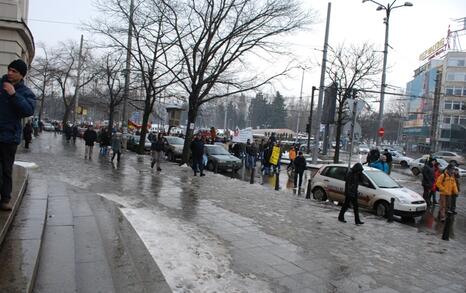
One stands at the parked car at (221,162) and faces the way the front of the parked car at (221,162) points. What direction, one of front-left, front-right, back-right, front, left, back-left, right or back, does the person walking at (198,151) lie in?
front-right

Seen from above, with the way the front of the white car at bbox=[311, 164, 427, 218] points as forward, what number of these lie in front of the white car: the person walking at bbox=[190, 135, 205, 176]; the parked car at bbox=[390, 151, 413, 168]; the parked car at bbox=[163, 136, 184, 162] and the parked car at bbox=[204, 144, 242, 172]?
0

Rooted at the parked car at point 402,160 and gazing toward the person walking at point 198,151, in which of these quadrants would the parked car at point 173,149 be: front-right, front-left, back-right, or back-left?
front-right

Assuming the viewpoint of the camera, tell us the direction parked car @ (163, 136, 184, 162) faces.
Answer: facing the viewer and to the right of the viewer

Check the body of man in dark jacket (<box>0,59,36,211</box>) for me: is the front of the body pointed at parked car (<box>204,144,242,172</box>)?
no

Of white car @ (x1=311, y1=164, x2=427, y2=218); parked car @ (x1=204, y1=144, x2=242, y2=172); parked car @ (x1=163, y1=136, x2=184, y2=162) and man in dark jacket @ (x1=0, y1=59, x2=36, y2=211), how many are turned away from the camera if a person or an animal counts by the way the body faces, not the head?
0

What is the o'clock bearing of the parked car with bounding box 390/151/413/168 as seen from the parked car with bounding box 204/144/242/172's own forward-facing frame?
the parked car with bounding box 390/151/413/168 is roughly at 9 o'clock from the parked car with bounding box 204/144/242/172.

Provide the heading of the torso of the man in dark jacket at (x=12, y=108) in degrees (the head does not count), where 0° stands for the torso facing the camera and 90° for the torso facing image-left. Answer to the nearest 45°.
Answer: approximately 45°

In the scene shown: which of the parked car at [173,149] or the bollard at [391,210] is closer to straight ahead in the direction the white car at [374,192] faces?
the bollard

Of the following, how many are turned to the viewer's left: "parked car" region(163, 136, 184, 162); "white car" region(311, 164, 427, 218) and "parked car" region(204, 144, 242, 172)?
0

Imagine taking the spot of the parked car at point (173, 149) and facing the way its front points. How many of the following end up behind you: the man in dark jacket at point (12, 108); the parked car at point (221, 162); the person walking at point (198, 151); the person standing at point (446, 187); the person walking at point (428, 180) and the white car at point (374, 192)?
0

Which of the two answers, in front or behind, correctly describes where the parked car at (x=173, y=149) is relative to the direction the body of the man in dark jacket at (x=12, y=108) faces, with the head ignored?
behind

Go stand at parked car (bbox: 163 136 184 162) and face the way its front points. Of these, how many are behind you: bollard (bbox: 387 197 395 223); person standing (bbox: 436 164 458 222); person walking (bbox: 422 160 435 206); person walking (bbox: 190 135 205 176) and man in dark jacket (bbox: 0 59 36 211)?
0

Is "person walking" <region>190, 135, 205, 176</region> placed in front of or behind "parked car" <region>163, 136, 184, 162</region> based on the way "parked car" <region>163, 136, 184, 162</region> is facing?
in front

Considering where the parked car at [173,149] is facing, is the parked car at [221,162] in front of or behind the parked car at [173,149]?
in front
